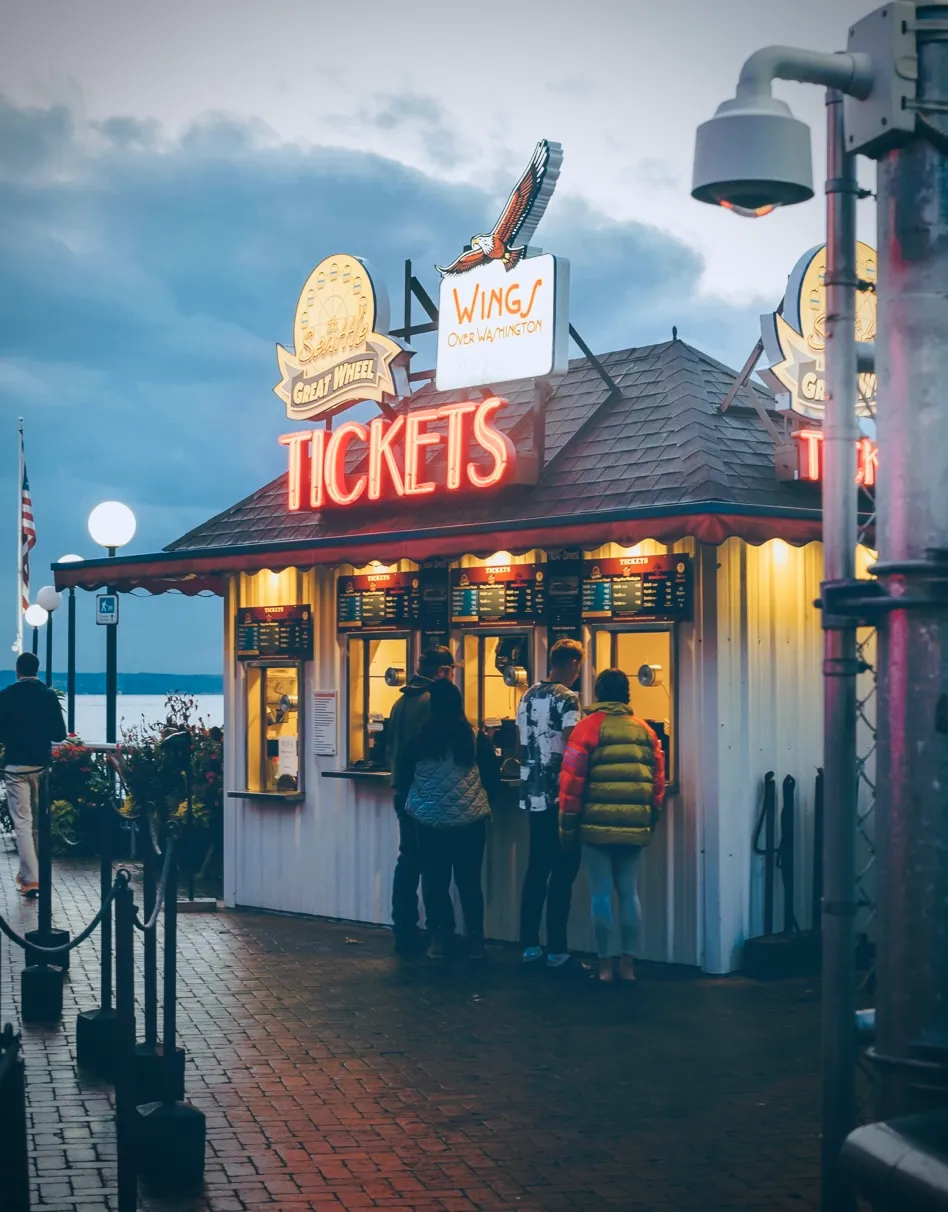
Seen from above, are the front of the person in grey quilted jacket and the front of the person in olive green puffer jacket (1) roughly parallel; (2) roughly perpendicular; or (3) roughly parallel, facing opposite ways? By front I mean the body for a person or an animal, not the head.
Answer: roughly parallel

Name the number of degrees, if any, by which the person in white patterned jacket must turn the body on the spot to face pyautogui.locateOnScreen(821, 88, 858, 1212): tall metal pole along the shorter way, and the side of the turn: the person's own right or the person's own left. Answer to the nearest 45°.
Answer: approximately 135° to the person's own right

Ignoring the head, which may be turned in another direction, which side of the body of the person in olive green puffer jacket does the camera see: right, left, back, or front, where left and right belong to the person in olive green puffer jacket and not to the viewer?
back

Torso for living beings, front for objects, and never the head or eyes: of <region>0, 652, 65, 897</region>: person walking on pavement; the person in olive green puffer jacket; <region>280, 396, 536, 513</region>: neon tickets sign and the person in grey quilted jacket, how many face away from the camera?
3

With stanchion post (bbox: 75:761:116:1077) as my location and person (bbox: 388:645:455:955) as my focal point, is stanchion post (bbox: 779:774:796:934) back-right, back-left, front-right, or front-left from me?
front-right

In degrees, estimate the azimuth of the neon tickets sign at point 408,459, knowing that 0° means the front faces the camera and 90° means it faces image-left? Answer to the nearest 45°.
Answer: approximately 45°

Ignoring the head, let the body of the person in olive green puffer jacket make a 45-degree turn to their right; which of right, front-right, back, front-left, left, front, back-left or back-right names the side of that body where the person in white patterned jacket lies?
left

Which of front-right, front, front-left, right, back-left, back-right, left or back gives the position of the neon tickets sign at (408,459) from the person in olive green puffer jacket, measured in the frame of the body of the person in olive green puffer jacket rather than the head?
front-left

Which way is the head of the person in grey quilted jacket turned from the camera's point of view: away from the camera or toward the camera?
away from the camera

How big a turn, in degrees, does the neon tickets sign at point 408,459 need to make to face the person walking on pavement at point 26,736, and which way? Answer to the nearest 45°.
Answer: approximately 90° to its right

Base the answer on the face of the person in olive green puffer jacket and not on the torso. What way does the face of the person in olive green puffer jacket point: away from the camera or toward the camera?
away from the camera

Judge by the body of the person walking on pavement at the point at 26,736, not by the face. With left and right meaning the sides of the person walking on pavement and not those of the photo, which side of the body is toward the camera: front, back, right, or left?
back

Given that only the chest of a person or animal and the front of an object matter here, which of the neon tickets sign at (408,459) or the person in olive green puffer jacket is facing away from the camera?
the person in olive green puffer jacket

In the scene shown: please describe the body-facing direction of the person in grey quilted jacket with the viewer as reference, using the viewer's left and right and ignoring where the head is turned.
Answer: facing away from the viewer

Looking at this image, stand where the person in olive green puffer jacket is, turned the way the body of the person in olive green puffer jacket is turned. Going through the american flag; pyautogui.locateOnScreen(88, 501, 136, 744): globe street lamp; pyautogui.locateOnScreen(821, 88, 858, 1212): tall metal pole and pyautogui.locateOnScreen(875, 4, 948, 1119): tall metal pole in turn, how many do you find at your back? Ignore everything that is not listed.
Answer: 2
